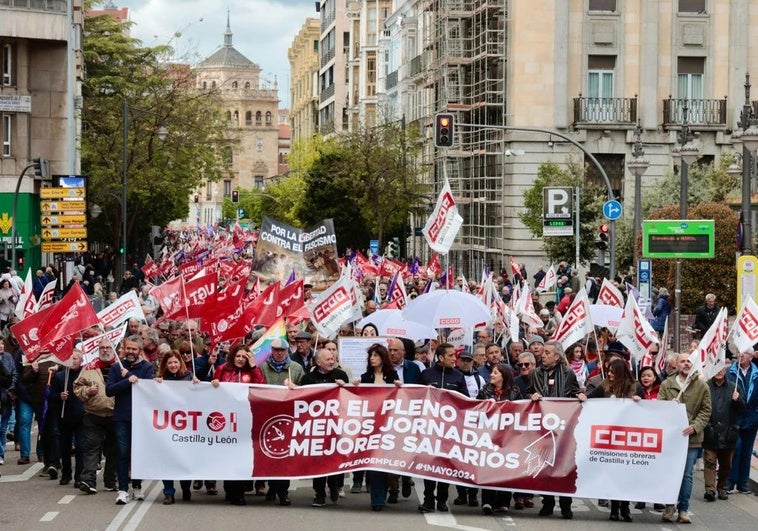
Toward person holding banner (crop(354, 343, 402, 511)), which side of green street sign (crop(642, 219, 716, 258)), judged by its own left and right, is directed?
front

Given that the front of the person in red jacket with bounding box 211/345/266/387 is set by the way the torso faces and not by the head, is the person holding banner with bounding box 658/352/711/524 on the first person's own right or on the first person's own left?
on the first person's own left

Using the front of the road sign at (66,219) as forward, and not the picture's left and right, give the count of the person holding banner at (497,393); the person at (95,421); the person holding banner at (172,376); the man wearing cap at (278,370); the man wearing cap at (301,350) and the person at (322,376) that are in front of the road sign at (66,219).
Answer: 6

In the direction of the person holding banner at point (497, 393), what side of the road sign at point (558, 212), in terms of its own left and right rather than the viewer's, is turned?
front

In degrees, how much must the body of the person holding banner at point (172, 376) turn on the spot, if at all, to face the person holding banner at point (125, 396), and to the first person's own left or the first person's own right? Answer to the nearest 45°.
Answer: approximately 90° to the first person's own right

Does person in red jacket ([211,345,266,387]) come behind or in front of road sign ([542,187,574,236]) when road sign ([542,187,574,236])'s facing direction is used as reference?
in front

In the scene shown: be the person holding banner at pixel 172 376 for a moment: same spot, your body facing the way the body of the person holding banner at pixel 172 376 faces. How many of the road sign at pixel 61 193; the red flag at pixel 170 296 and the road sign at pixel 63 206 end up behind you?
3

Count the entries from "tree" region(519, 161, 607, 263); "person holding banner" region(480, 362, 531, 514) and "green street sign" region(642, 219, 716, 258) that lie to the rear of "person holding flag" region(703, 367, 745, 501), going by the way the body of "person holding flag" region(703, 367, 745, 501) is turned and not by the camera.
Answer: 2

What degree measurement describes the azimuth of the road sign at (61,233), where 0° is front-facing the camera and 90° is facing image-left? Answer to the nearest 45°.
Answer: approximately 0°

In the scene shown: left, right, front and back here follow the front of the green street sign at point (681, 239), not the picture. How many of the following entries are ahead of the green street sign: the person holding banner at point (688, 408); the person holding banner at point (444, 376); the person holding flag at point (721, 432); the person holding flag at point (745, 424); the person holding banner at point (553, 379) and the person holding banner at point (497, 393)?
6
